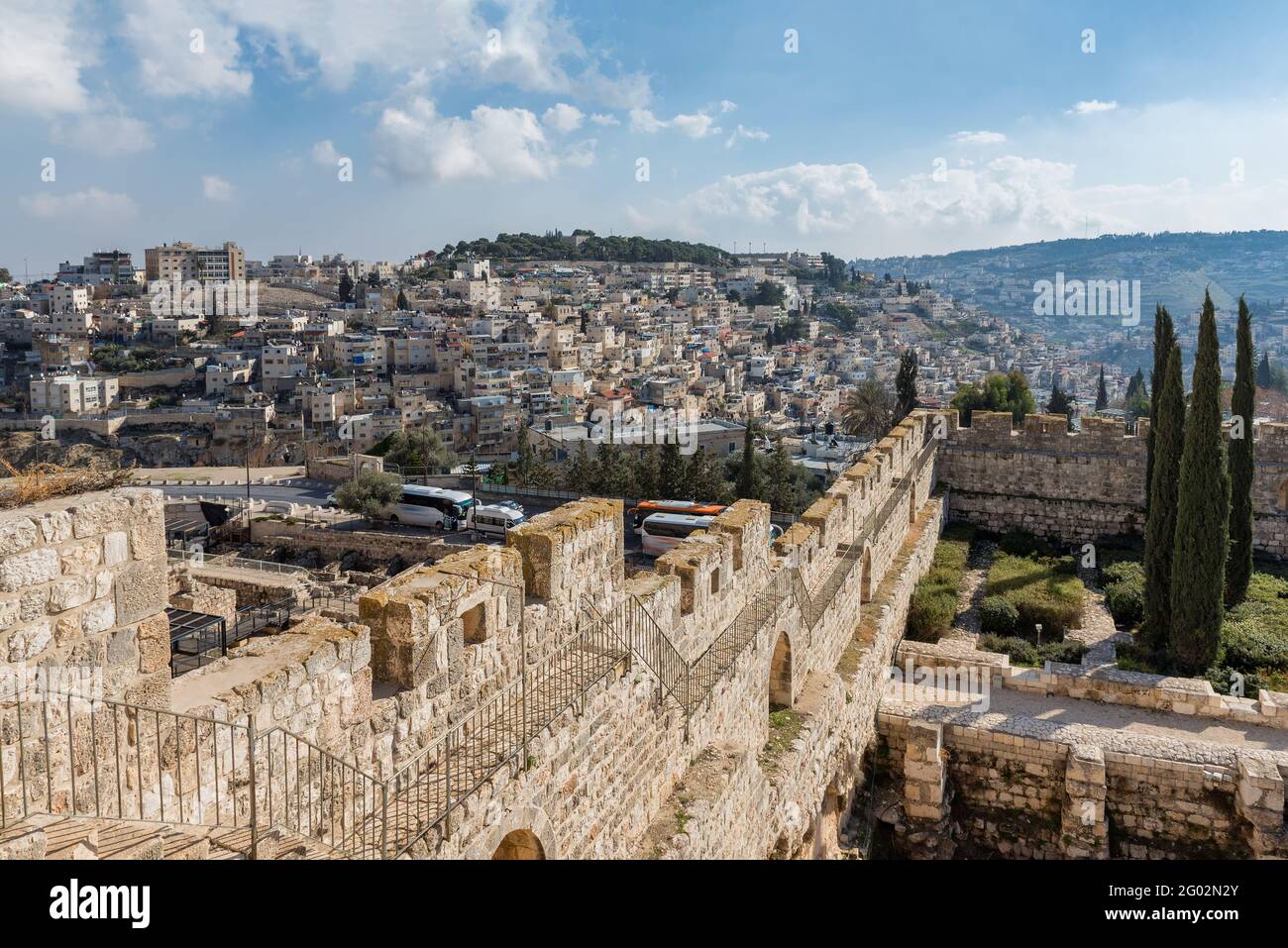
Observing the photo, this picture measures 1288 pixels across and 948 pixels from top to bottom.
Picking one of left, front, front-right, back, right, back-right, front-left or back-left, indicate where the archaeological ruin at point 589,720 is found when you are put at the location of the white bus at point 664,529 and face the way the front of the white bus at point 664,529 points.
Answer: left

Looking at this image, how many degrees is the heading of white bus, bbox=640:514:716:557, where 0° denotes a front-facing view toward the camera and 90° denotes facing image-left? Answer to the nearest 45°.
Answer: approximately 90°

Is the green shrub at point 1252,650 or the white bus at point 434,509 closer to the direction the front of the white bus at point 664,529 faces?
the white bus

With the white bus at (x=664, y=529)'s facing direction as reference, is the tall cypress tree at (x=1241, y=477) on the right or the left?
on its left

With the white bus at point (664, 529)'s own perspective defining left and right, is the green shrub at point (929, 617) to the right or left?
on its left
